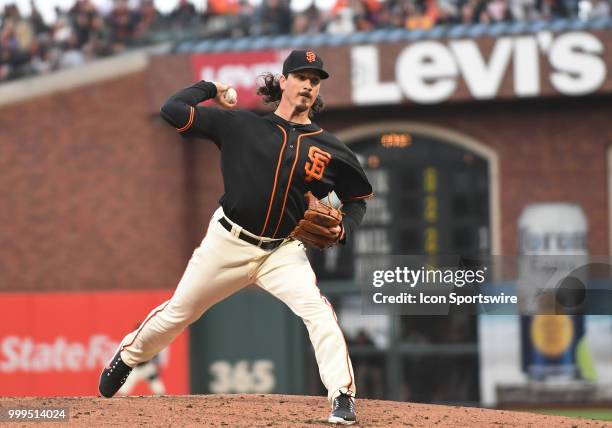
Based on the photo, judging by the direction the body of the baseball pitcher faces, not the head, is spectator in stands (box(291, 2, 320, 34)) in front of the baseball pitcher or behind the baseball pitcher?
behind

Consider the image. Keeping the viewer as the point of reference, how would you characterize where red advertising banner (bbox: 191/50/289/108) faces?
facing the viewer

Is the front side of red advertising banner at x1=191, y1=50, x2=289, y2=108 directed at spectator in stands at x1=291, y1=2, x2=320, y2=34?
no

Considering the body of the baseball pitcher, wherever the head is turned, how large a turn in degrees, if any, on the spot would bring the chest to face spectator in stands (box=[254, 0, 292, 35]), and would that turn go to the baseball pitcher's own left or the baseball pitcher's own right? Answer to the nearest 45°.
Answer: approximately 180°

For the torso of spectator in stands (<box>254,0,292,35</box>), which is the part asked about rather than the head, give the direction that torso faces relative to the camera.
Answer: toward the camera

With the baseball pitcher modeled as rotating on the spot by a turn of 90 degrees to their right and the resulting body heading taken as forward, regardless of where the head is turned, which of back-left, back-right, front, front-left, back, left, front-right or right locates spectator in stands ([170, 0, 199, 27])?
right

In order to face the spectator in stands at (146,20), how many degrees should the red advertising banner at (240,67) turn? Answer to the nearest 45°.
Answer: approximately 135° to its right

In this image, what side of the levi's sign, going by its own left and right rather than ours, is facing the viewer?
front

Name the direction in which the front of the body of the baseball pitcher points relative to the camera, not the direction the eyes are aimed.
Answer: toward the camera

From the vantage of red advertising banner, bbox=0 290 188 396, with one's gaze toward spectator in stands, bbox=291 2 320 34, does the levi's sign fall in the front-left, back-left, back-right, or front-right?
front-right

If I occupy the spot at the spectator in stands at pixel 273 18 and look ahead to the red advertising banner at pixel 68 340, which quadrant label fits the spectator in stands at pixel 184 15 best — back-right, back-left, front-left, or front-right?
front-right

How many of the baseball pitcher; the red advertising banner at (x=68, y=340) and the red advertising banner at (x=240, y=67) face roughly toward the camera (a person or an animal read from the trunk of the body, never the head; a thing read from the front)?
3
